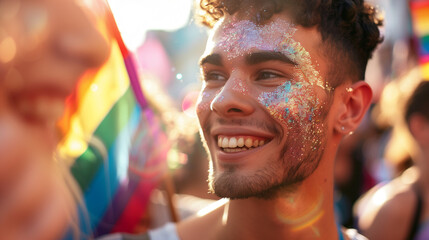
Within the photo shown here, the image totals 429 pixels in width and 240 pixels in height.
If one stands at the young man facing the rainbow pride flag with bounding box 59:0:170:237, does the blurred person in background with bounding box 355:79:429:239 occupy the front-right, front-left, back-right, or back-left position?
back-right

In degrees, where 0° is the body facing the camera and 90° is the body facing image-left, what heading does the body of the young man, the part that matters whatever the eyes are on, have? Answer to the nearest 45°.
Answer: approximately 45°

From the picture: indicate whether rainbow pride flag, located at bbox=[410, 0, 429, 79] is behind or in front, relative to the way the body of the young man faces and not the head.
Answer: behind

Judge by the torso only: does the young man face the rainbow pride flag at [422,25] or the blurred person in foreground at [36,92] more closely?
the blurred person in foreground

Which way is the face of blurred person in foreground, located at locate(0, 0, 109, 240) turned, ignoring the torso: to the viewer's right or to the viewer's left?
to the viewer's right

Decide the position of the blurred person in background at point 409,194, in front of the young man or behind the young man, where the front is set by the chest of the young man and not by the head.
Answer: behind

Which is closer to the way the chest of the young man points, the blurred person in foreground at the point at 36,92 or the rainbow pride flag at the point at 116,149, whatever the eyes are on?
the blurred person in foreground
